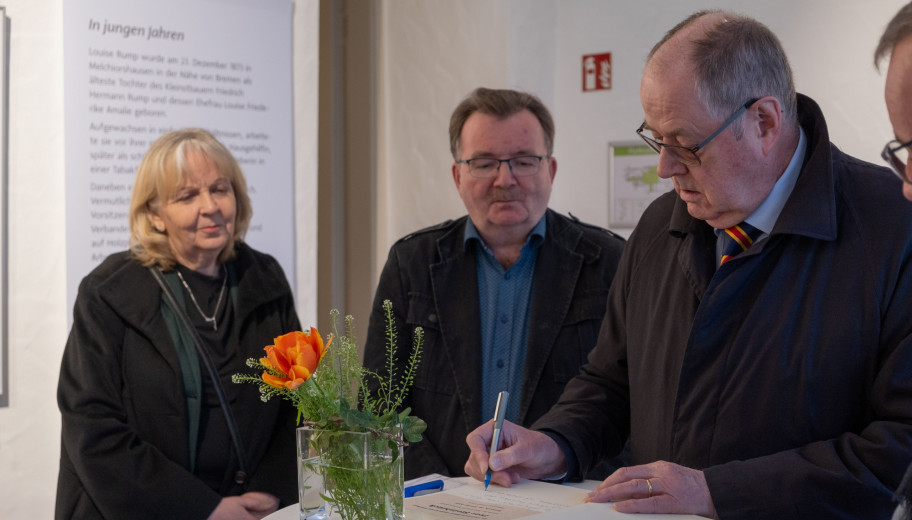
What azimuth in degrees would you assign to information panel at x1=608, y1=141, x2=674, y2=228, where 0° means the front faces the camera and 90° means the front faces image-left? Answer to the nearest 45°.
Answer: approximately 0°

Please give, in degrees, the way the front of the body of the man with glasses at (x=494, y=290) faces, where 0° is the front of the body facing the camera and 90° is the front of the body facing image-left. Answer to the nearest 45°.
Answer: approximately 0°

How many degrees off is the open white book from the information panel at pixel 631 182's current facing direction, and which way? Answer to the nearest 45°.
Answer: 0° — it already faces it

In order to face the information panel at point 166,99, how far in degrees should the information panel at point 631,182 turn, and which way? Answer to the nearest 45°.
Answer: approximately 45° to its right

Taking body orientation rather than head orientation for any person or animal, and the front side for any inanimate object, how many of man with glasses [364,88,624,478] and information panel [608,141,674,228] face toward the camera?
2

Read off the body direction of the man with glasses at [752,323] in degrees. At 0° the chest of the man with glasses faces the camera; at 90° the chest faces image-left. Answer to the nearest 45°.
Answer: approximately 45°

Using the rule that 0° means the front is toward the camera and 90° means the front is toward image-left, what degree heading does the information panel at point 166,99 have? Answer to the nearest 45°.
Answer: approximately 315°
